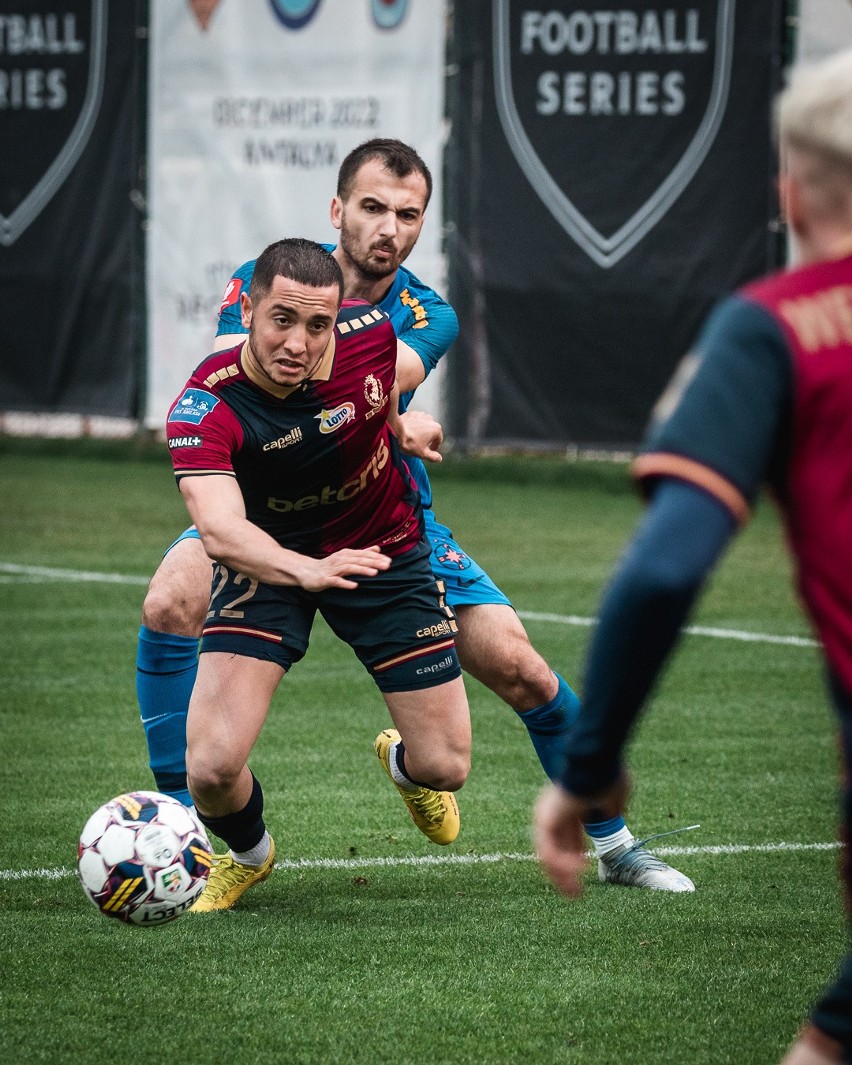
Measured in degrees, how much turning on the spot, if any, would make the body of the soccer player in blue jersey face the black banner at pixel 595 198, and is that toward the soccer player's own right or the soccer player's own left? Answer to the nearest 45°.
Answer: approximately 180°

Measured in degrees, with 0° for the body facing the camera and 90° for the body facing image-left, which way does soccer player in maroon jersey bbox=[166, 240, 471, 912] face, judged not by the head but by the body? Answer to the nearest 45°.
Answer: approximately 0°

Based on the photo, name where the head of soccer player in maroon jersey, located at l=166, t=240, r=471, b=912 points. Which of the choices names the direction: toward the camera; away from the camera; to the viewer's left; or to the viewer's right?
toward the camera

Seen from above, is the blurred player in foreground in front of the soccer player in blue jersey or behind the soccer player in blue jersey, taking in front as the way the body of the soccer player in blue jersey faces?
in front

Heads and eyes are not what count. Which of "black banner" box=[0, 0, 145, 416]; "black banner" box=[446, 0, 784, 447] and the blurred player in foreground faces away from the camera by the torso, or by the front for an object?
the blurred player in foreground

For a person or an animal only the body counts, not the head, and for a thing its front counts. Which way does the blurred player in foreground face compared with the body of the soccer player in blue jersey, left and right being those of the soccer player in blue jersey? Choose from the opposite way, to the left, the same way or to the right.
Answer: the opposite way

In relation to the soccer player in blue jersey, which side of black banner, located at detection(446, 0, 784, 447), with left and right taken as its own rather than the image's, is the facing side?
front

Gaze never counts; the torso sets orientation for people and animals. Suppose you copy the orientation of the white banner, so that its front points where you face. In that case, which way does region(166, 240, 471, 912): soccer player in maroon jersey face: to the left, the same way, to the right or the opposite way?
the same way

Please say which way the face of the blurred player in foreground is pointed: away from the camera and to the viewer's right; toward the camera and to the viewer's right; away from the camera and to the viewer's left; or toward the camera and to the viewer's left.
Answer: away from the camera and to the viewer's left

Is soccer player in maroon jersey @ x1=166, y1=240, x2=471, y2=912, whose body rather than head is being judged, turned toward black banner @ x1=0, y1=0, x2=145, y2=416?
no

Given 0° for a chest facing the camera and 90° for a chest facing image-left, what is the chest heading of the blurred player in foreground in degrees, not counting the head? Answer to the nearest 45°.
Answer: approximately 180°

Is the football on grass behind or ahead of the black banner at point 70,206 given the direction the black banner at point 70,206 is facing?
ahead

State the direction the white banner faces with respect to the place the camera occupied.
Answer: facing the viewer

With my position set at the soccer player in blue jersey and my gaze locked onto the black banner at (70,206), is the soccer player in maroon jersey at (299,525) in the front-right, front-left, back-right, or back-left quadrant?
back-left

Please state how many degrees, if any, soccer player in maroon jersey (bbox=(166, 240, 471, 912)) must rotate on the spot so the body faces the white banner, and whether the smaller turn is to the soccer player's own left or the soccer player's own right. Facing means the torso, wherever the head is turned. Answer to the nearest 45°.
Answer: approximately 180°

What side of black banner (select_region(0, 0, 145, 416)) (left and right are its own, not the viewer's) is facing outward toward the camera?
front

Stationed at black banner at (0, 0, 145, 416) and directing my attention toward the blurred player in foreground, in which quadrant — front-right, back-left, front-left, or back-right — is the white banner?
front-left

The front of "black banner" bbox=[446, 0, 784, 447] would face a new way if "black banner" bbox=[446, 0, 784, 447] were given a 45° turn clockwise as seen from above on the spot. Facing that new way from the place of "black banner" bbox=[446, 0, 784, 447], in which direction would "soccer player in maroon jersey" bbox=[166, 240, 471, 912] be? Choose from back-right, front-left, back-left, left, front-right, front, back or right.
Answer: front-left

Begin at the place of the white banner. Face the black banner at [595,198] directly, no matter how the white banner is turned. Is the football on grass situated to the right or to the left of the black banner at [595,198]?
right

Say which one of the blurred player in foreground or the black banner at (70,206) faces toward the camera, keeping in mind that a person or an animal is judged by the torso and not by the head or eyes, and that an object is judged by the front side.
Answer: the black banner

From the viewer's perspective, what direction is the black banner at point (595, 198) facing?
toward the camera

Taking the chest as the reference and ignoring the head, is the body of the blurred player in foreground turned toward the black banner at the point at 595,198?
yes
